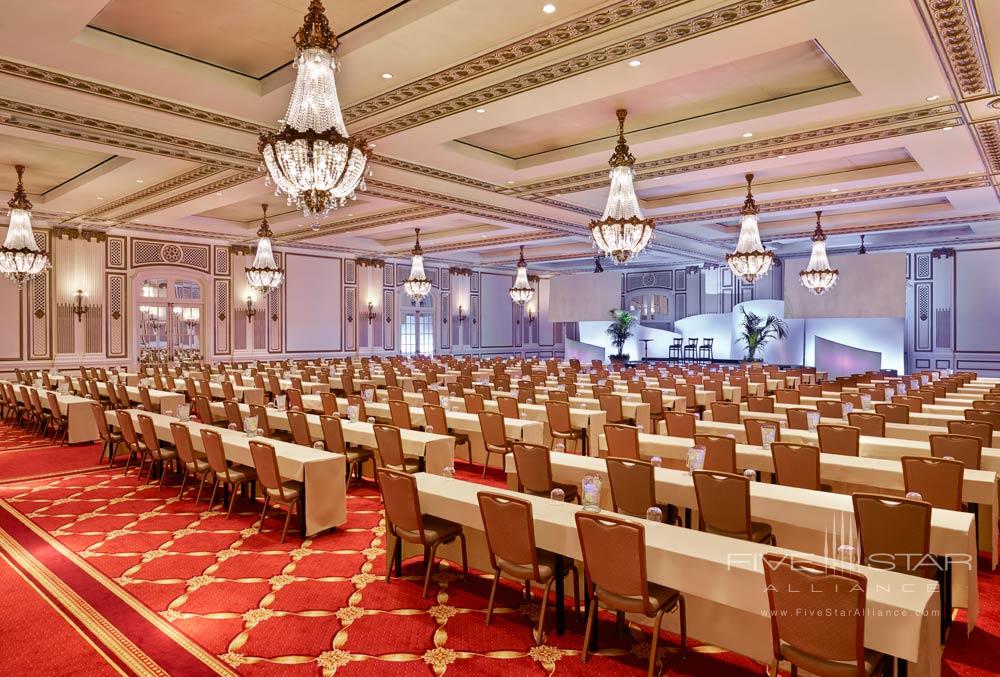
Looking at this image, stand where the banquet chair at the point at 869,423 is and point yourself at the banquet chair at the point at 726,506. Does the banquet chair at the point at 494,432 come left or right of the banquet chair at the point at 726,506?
right

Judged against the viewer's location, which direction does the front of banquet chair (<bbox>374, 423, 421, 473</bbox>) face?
facing away from the viewer and to the right of the viewer

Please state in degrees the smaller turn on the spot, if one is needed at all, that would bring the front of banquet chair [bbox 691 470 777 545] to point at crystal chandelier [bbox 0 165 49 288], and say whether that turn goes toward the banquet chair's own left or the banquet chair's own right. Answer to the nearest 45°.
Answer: approximately 135° to the banquet chair's own left

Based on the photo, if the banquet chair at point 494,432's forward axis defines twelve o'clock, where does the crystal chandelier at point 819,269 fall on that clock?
The crystal chandelier is roughly at 12 o'clock from the banquet chair.

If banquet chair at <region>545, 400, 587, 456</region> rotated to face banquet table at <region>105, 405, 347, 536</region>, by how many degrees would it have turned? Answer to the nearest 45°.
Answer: approximately 180°

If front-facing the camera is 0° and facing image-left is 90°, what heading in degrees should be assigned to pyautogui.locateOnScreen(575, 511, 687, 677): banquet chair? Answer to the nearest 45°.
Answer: approximately 225°

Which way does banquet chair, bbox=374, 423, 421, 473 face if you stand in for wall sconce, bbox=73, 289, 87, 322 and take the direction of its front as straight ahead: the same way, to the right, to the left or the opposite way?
to the left

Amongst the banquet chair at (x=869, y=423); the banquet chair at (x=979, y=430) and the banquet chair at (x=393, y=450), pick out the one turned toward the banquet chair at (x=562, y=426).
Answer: the banquet chair at (x=393, y=450)

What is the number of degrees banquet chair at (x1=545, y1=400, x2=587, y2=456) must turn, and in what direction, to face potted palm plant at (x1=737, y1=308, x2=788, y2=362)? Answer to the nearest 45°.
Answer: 0° — it already faces it

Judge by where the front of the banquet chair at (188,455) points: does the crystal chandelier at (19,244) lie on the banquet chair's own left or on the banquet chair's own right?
on the banquet chair's own left

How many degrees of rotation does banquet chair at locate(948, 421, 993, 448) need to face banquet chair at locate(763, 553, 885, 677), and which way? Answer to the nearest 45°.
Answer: approximately 180°

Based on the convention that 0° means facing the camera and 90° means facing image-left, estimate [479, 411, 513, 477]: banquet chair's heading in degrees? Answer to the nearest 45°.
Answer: approximately 225°

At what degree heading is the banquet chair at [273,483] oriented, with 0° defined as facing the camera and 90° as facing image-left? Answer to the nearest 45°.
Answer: approximately 225°

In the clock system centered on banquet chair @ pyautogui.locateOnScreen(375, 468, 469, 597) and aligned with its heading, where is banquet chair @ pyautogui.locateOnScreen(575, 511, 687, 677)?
banquet chair @ pyautogui.locateOnScreen(575, 511, 687, 677) is roughly at 3 o'clock from banquet chair @ pyautogui.locateOnScreen(375, 468, 469, 597).
